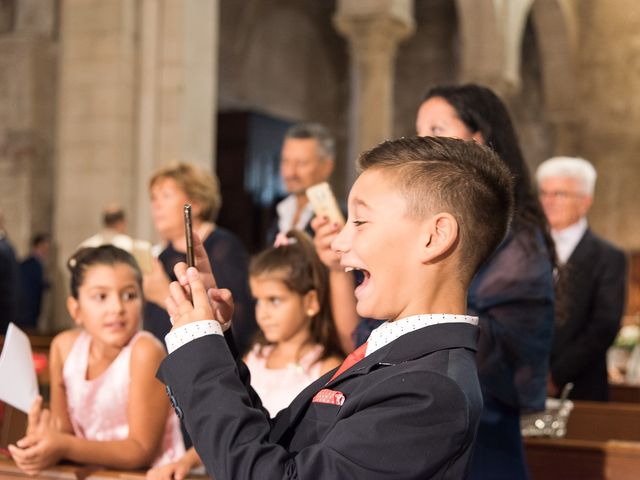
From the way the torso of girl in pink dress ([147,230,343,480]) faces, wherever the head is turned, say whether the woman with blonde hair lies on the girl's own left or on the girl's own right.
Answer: on the girl's own right

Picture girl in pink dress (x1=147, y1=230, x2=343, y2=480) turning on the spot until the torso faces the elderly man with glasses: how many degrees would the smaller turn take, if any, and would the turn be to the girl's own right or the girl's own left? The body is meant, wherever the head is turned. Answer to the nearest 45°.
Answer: approximately 180°

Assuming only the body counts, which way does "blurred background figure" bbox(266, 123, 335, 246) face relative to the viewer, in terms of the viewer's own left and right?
facing the viewer and to the left of the viewer

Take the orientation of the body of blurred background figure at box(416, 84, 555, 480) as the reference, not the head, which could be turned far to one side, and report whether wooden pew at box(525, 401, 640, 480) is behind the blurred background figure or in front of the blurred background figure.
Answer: behind

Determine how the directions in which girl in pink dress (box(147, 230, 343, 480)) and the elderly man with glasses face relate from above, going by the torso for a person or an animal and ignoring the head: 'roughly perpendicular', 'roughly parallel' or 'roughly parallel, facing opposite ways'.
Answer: roughly parallel

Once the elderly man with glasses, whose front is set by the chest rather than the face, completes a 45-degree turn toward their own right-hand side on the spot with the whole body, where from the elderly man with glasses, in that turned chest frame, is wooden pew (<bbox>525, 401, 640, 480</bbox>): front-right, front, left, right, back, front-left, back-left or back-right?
left

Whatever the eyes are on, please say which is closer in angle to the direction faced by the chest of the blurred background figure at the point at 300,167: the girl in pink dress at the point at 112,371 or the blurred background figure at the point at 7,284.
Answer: the girl in pink dress

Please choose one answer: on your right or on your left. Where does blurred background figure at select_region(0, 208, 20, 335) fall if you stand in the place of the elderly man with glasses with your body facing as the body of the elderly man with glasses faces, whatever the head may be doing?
on your right

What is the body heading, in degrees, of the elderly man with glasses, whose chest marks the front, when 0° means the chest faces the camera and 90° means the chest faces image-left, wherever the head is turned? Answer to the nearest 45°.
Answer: approximately 45°

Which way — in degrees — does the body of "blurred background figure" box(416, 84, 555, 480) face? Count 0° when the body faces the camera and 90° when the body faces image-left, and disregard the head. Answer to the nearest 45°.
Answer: approximately 45°

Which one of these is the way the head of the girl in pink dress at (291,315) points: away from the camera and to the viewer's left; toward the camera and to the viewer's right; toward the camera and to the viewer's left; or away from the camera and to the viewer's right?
toward the camera and to the viewer's left

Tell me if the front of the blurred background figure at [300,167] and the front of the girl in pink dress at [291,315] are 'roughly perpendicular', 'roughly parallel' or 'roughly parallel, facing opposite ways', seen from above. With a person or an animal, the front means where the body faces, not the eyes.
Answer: roughly parallel

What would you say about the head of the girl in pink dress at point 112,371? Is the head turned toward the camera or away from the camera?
toward the camera

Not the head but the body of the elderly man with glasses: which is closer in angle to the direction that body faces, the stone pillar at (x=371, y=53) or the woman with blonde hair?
the woman with blonde hair

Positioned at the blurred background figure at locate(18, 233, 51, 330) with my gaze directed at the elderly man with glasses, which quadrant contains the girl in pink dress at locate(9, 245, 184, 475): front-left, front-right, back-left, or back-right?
front-right
